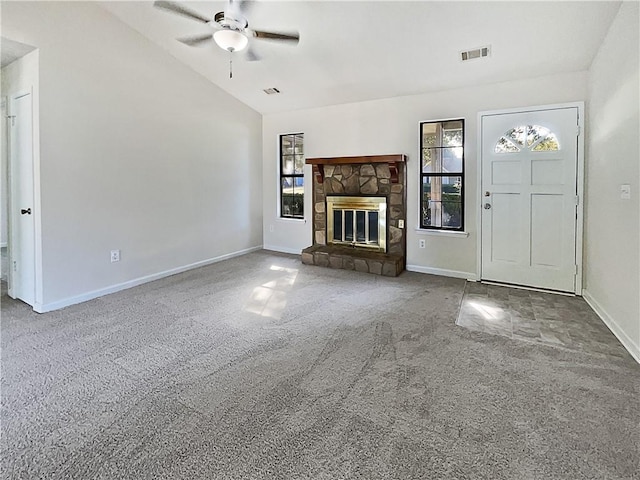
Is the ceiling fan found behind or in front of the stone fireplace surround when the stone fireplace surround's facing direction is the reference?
in front

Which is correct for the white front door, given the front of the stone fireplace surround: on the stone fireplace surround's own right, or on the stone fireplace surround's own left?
on the stone fireplace surround's own left

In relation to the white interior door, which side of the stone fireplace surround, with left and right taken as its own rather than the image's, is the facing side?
front

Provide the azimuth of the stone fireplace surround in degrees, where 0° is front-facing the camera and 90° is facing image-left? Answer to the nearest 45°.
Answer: approximately 45°

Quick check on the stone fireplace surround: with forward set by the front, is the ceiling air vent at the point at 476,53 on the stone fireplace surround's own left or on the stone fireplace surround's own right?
on the stone fireplace surround's own left

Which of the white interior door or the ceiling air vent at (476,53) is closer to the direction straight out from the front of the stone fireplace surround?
the white interior door

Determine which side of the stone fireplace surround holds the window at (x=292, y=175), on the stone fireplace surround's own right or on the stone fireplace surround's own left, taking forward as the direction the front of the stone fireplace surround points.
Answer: on the stone fireplace surround's own right
